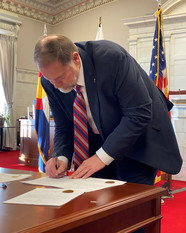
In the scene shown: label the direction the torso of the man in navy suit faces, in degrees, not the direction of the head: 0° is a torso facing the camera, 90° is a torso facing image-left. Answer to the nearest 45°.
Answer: approximately 45°

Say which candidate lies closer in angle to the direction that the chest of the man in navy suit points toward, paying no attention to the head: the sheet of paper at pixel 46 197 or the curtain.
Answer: the sheet of paper

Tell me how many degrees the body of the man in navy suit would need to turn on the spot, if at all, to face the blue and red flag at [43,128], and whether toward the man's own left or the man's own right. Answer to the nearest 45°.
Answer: approximately 135° to the man's own right
